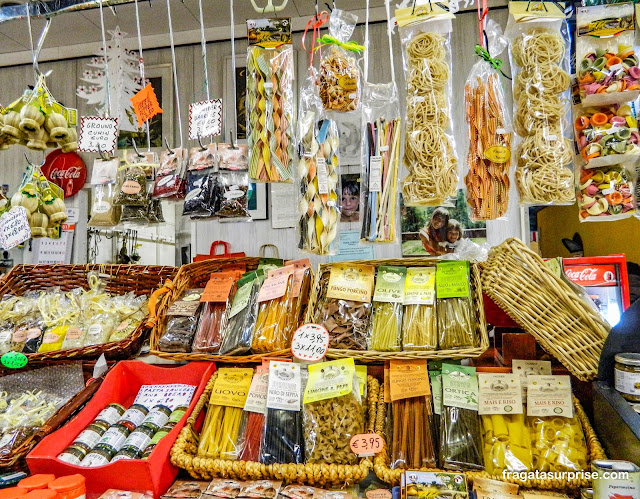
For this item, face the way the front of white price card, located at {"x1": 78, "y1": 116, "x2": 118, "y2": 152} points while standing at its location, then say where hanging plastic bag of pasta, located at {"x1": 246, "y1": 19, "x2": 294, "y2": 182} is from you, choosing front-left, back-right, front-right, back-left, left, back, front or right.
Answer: front-left

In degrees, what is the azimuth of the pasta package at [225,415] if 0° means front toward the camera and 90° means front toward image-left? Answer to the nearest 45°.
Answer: approximately 0°

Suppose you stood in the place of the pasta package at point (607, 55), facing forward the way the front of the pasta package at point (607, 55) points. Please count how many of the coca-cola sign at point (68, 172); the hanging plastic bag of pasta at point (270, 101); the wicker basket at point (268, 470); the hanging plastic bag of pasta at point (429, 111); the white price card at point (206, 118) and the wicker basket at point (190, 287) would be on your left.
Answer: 0

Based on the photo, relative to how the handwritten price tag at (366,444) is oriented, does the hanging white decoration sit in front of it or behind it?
behind

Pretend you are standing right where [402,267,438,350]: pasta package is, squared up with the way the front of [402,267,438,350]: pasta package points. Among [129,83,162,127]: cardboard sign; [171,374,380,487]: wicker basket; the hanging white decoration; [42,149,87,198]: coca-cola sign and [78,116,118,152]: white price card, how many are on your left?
0

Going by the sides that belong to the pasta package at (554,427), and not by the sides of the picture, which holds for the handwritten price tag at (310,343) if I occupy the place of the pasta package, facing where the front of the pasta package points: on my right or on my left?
on my right

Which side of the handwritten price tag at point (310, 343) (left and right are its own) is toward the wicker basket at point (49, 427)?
right

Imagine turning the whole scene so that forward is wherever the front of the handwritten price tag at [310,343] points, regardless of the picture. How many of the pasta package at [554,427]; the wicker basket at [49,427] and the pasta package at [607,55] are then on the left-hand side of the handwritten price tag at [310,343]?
2

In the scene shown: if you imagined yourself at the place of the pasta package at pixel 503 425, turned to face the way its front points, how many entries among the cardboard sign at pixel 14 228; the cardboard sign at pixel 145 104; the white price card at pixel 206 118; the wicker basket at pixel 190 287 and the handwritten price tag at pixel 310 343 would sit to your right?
5

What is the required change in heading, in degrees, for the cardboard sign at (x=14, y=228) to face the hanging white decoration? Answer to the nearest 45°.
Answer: approximately 135° to its left

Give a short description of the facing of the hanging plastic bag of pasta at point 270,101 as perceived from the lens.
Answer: facing the viewer

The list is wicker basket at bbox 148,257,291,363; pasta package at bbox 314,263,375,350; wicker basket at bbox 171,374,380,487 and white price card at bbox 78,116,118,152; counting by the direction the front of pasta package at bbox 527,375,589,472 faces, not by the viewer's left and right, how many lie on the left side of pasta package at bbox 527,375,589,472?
0

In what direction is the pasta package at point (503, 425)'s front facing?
toward the camera

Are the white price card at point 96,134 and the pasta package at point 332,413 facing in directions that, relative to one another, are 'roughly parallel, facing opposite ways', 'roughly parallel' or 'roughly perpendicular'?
roughly parallel

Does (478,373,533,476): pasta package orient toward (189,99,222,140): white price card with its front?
no

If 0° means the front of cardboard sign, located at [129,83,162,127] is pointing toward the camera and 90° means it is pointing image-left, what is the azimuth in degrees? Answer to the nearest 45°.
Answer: approximately 0°

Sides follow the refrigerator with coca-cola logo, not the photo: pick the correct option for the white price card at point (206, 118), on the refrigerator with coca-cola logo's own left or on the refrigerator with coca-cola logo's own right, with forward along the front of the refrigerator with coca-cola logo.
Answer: on the refrigerator with coca-cola logo's own right

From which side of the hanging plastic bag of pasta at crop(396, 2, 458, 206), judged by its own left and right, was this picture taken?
front
